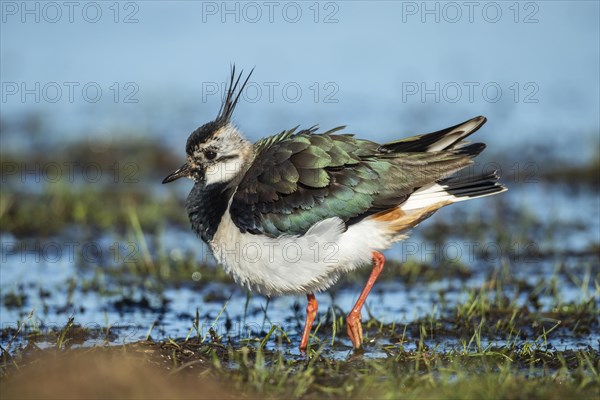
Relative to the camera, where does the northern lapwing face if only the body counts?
to the viewer's left
